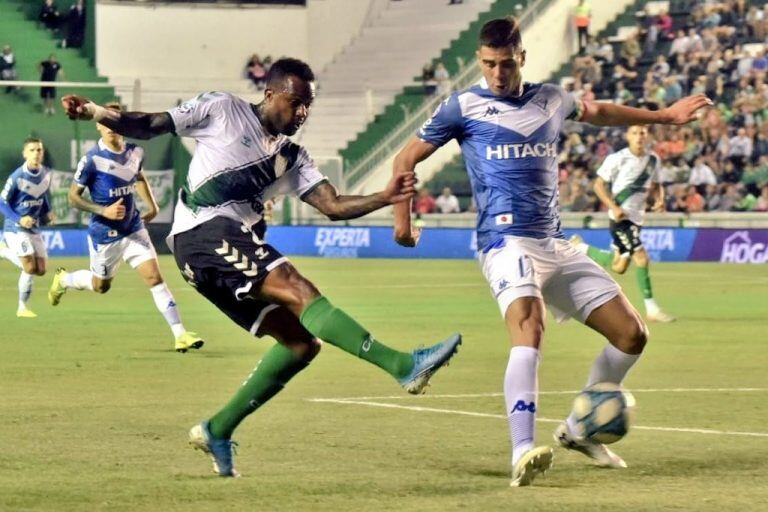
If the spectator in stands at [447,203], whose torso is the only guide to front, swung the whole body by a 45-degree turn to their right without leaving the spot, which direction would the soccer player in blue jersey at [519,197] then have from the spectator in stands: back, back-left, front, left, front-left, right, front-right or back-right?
front-left

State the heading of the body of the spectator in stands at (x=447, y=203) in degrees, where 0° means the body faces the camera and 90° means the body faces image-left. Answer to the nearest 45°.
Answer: approximately 0°

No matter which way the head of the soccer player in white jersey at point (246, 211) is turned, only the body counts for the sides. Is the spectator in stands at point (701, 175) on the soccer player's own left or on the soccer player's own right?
on the soccer player's own left

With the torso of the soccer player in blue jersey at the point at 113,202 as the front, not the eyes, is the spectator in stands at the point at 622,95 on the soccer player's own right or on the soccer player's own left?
on the soccer player's own left

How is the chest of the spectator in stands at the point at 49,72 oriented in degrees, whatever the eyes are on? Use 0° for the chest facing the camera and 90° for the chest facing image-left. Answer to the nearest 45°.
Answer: approximately 0°

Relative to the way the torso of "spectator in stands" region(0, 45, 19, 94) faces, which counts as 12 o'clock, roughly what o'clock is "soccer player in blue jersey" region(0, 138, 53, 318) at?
The soccer player in blue jersey is roughly at 12 o'clock from the spectator in stands.

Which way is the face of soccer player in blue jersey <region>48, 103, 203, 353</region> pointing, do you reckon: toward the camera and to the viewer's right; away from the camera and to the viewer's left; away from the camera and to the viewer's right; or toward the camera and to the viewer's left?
toward the camera and to the viewer's right

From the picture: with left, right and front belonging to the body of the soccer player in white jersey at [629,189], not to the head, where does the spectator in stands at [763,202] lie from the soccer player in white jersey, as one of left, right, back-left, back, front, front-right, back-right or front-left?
back-left

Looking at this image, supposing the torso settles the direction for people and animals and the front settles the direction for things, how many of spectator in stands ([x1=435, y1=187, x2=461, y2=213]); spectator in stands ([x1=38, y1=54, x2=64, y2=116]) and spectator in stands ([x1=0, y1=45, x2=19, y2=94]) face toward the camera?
3

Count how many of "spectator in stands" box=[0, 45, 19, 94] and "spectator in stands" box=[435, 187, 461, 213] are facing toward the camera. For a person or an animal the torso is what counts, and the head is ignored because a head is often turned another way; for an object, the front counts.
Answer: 2

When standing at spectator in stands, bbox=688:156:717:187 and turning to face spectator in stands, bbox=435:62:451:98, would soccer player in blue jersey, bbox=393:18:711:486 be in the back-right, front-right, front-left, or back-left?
back-left

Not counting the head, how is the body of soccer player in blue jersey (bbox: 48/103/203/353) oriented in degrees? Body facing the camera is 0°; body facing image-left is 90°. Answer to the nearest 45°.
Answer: approximately 315°
